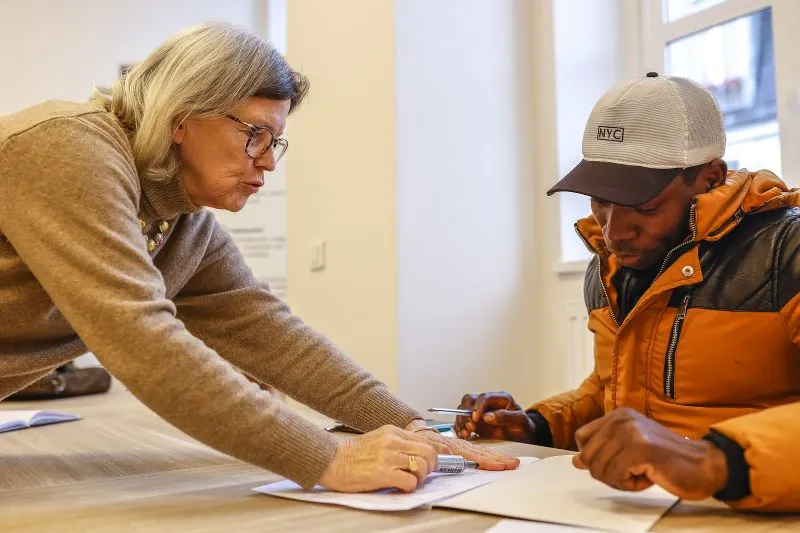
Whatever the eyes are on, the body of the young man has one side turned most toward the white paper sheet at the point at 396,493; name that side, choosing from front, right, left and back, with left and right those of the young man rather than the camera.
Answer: front

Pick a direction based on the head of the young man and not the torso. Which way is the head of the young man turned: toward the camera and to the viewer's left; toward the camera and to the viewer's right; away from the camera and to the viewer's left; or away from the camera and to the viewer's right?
toward the camera and to the viewer's left

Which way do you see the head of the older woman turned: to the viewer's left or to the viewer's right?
to the viewer's right

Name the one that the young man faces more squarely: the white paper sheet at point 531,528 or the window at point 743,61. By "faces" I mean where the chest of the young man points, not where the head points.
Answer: the white paper sheet

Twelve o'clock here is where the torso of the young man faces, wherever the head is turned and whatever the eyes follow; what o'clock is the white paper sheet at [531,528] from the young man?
The white paper sheet is roughly at 11 o'clock from the young man.

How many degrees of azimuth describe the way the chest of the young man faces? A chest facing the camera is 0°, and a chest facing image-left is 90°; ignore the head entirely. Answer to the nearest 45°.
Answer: approximately 45°

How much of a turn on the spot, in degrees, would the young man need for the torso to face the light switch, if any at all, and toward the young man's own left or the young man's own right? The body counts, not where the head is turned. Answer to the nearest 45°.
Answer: approximately 90° to the young man's own right

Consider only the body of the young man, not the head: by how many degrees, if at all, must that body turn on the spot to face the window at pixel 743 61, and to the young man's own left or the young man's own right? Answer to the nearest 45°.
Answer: approximately 135° to the young man's own right

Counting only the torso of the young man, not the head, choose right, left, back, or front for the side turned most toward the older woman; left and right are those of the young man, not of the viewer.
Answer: front
